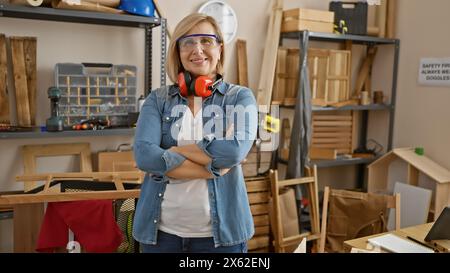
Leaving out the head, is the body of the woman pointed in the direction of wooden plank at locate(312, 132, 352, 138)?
no

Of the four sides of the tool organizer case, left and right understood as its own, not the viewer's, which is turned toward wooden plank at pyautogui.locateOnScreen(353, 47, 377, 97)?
left

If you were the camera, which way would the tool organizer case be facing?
facing the viewer

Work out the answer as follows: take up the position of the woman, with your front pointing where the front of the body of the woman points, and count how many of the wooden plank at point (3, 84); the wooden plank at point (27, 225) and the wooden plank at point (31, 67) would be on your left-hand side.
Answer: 0

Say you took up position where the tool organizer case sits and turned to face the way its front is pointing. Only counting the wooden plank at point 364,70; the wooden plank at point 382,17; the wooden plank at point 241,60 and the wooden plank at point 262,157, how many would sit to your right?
0

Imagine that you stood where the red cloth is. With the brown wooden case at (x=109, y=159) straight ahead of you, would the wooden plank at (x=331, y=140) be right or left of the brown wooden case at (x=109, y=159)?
right

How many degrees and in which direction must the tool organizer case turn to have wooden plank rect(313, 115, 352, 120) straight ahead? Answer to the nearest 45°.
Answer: approximately 90° to its left

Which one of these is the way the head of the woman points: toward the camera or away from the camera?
toward the camera

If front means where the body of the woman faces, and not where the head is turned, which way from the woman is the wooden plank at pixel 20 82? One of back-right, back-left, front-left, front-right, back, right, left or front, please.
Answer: back-right

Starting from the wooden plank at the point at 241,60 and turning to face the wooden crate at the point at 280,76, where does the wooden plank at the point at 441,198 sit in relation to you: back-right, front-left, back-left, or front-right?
front-right

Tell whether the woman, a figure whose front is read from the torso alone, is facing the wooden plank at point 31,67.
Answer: no

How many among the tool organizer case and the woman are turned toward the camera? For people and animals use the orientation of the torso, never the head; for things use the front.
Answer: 2

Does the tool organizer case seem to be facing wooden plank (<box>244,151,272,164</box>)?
no

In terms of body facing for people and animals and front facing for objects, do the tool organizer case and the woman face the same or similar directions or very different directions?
same or similar directions

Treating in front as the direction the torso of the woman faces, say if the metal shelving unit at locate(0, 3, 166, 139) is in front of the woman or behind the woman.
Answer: behind
